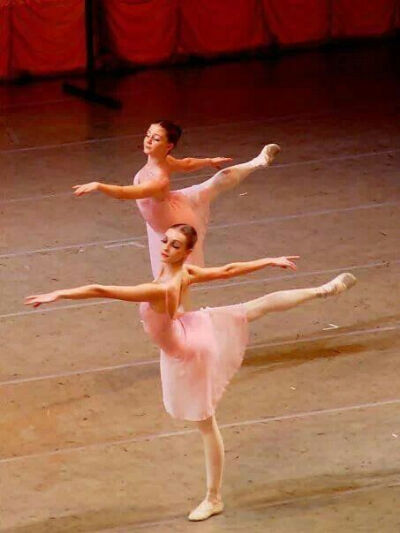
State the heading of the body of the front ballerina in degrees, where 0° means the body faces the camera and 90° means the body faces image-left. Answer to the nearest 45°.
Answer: approximately 90°

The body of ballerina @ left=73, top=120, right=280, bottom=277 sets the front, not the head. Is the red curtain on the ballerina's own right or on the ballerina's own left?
on the ballerina's own right

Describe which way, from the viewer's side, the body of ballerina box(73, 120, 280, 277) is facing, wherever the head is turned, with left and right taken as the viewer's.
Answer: facing to the left of the viewer

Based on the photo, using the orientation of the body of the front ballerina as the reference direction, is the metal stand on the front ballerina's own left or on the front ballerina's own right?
on the front ballerina's own right
